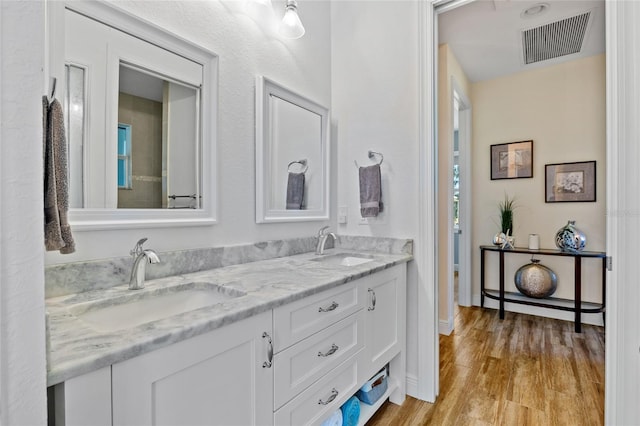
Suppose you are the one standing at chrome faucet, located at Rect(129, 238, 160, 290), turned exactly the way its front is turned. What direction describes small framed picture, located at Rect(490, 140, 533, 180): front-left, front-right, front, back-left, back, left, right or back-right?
front-left

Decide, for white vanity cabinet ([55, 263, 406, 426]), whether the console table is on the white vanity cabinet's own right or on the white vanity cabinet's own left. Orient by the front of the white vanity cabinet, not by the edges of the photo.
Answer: on the white vanity cabinet's own left

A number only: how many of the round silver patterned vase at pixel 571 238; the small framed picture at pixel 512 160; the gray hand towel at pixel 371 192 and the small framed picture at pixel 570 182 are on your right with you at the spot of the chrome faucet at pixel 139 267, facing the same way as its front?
0

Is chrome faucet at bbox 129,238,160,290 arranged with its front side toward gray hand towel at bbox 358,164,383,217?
no

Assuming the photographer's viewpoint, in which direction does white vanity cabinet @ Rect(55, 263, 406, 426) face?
facing the viewer and to the right of the viewer

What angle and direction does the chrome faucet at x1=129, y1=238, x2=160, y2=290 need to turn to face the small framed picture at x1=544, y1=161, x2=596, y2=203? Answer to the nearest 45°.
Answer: approximately 45° to its left

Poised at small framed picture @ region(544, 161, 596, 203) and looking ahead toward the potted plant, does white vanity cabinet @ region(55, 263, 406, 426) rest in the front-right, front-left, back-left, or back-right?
front-left

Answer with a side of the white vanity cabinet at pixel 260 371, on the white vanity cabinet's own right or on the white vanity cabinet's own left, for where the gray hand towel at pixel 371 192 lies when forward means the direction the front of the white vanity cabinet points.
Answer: on the white vanity cabinet's own left

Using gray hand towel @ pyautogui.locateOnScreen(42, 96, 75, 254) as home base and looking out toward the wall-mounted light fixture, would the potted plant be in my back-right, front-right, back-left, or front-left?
front-right

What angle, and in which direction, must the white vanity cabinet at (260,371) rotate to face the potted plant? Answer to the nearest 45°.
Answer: approximately 90° to its left
